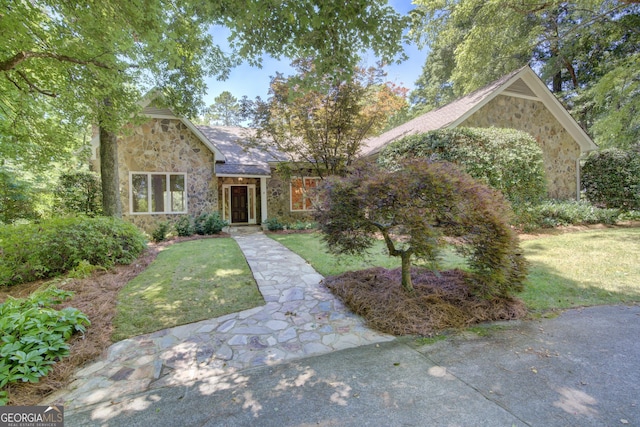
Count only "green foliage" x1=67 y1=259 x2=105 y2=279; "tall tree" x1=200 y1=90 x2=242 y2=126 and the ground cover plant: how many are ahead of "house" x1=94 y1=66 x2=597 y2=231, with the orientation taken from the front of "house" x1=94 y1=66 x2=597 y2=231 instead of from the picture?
2

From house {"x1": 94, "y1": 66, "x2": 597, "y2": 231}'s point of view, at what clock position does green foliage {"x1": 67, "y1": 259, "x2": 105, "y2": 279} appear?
The green foliage is roughly at 12 o'clock from the house.

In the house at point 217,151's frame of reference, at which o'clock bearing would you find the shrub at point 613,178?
The shrub is roughly at 9 o'clock from the house.

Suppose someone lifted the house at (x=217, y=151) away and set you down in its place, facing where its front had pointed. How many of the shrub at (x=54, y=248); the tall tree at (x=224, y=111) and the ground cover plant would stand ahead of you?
2

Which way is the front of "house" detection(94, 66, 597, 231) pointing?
toward the camera

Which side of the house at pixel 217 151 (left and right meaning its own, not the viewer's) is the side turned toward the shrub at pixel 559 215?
left

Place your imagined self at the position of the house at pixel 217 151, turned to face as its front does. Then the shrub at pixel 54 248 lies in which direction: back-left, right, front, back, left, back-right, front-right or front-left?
front

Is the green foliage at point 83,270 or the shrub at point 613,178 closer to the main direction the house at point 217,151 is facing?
the green foliage

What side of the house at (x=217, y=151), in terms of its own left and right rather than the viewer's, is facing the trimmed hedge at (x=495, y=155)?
left

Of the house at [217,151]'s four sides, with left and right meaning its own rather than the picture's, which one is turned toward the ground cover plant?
front

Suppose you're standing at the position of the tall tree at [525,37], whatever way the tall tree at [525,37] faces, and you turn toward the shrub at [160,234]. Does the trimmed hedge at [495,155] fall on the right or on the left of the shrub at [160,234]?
left
